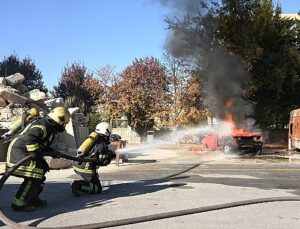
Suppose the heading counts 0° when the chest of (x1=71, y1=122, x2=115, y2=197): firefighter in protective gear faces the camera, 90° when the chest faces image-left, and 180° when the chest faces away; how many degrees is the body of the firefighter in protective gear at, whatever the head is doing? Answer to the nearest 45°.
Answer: approximately 270°

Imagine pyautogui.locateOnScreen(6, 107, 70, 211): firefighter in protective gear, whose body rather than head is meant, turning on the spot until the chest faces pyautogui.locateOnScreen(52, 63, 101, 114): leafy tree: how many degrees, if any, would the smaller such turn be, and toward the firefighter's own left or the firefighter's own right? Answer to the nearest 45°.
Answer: approximately 90° to the firefighter's own left

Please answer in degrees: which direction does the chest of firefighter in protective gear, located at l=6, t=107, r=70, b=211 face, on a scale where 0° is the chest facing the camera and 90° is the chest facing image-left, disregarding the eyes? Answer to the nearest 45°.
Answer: approximately 270°

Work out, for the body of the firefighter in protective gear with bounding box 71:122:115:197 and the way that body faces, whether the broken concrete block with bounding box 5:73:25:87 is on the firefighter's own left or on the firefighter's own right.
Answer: on the firefighter's own left

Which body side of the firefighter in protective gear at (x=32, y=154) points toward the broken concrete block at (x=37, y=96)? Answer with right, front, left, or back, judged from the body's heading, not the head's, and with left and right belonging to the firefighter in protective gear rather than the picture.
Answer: left

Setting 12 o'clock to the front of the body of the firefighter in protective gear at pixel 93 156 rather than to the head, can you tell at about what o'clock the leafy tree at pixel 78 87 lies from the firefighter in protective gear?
The leafy tree is roughly at 9 o'clock from the firefighter in protective gear.

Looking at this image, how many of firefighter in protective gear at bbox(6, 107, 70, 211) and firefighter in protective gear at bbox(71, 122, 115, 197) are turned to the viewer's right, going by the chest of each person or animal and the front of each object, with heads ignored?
2

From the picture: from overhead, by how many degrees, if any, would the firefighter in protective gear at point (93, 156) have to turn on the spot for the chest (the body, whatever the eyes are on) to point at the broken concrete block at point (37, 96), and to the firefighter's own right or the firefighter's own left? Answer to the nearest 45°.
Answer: approximately 90° to the firefighter's own left

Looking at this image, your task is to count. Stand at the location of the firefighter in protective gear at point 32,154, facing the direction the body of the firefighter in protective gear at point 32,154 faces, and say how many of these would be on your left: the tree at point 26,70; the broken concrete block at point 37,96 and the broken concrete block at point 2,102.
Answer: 3

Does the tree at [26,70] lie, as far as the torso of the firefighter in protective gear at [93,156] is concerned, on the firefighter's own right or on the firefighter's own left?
on the firefighter's own left
